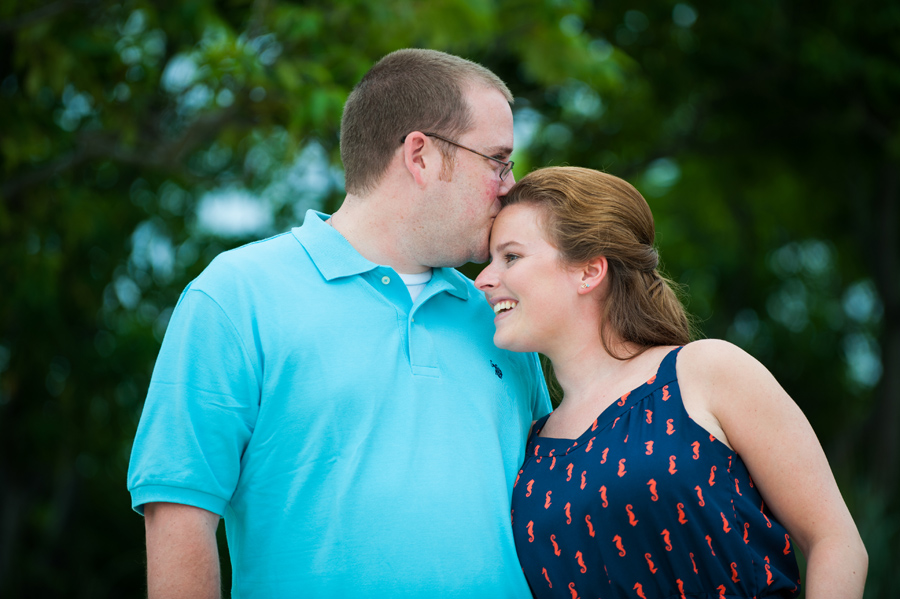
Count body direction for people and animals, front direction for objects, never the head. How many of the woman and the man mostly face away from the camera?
0

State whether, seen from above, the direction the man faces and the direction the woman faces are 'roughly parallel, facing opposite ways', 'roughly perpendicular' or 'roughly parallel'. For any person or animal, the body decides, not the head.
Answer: roughly perpendicular

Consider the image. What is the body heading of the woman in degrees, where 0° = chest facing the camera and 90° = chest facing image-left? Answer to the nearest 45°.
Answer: approximately 45°

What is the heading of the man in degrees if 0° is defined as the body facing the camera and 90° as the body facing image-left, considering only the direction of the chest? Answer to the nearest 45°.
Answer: approximately 315°

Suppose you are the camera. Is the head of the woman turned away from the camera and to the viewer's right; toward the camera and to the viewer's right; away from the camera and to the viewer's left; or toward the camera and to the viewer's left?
toward the camera and to the viewer's left

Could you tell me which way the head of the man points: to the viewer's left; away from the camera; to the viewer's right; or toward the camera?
to the viewer's right
